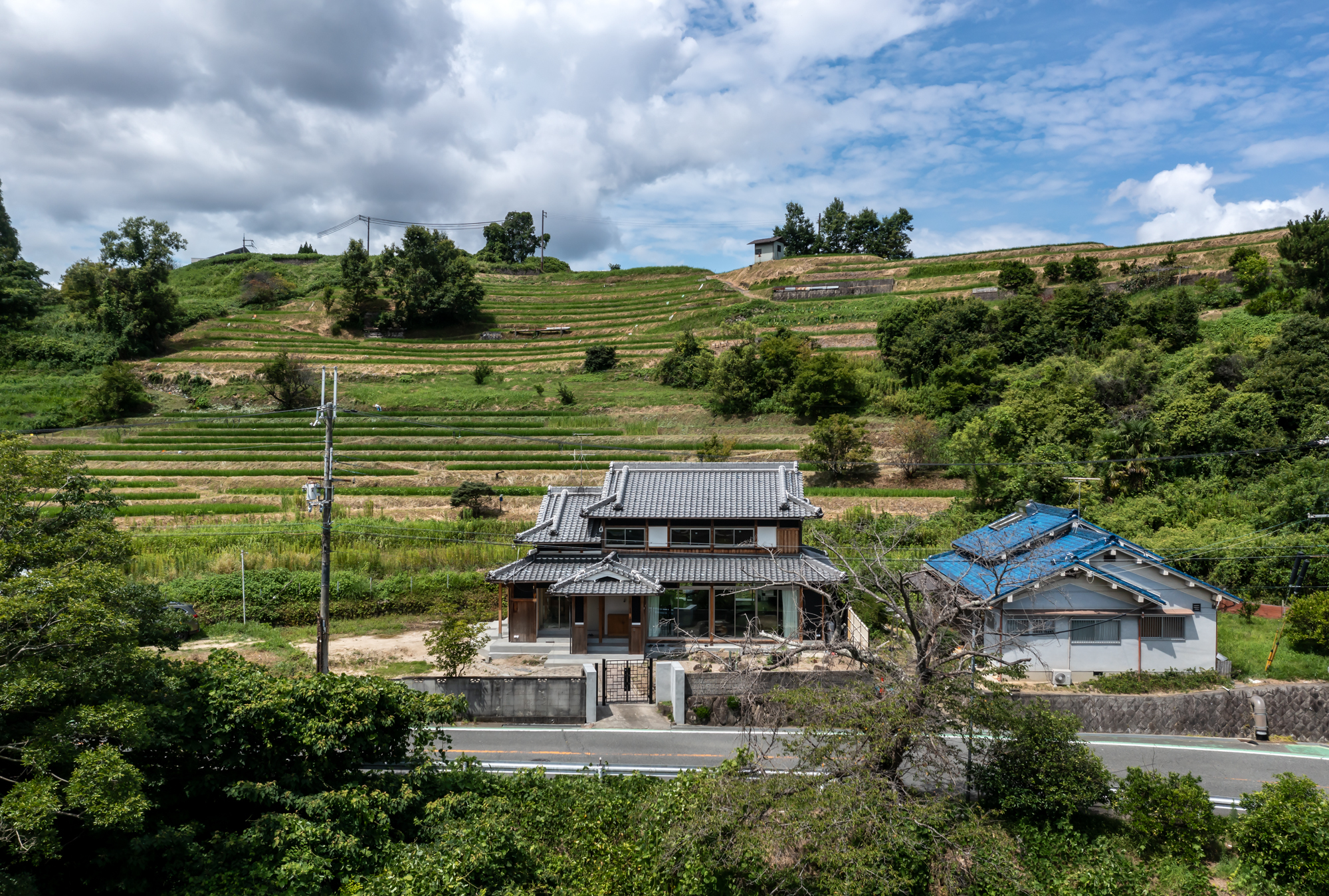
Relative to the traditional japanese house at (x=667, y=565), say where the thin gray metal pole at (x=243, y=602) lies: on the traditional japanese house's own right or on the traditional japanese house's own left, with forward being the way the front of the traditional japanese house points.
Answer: on the traditional japanese house's own right

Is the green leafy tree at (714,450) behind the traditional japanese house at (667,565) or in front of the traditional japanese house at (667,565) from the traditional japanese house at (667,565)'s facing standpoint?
behind

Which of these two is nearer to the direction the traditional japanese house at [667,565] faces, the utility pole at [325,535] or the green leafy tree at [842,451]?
the utility pole

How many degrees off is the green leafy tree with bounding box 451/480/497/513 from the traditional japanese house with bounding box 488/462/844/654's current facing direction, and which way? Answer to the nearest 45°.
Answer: approximately 135° to its right

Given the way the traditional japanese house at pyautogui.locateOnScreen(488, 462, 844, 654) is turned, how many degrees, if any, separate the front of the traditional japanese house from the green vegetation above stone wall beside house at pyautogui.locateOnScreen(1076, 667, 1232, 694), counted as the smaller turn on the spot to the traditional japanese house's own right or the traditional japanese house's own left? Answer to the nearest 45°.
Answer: approximately 45° to the traditional japanese house's own left

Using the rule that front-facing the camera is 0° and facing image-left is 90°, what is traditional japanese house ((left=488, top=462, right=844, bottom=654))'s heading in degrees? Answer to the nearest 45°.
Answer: approximately 0°
